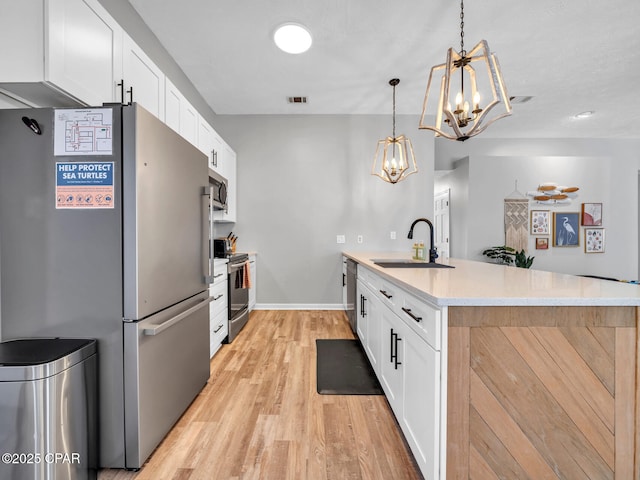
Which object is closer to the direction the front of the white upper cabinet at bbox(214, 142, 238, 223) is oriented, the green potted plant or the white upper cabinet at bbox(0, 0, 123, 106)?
the green potted plant

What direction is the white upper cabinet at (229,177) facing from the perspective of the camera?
to the viewer's right

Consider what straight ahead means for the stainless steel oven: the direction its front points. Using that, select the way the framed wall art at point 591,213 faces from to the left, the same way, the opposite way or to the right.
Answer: to the right

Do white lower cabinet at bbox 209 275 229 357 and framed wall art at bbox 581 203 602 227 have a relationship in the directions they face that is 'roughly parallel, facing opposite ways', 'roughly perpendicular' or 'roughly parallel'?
roughly perpendicular

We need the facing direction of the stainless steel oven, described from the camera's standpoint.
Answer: facing to the right of the viewer

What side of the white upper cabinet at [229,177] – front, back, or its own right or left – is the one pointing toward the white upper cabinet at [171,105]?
right

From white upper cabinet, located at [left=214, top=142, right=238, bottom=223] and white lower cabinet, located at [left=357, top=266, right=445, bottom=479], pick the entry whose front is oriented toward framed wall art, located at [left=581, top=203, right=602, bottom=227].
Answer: the white upper cabinet

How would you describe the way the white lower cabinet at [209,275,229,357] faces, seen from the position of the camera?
facing to the right of the viewer

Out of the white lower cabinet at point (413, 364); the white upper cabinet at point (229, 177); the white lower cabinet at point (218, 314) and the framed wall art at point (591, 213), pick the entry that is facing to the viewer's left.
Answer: the white lower cabinet at point (413, 364)

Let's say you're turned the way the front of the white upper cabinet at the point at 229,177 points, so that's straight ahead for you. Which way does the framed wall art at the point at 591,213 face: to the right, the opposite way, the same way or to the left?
to the right

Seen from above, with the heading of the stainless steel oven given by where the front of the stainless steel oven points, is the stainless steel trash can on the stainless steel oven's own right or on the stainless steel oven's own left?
on the stainless steel oven's own right

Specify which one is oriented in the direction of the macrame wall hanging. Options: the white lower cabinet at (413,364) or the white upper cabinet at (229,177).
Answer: the white upper cabinet

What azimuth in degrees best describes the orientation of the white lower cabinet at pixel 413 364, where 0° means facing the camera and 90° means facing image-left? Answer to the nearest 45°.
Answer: approximately 90°

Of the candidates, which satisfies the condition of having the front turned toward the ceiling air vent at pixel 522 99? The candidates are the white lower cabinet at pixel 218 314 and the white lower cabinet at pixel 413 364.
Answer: the white lower cabinet at pixel 218 314
